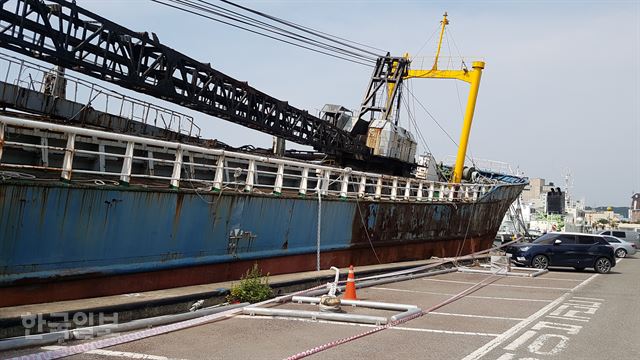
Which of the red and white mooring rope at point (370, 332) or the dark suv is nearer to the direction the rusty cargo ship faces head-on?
the dark suv

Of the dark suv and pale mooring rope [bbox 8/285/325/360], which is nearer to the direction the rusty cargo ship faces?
the dark suv

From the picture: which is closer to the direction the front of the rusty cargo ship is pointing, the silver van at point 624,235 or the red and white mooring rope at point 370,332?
the silver van

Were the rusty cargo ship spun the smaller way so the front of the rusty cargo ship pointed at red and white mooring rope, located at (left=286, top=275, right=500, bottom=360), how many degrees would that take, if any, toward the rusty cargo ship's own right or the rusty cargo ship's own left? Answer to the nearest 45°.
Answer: approximately 90° to the rusty cargo ship's own right

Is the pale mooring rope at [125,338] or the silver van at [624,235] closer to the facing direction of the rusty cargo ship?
the silver van

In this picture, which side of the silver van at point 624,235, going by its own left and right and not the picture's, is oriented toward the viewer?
left

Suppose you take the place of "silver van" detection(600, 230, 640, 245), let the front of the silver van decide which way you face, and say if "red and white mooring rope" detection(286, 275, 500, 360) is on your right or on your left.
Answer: on your left

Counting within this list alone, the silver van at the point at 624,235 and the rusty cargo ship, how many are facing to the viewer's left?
1

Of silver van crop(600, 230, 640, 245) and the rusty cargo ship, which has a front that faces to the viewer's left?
the silver van

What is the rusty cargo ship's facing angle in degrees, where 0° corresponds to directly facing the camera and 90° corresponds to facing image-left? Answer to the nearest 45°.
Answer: approximately 225°
